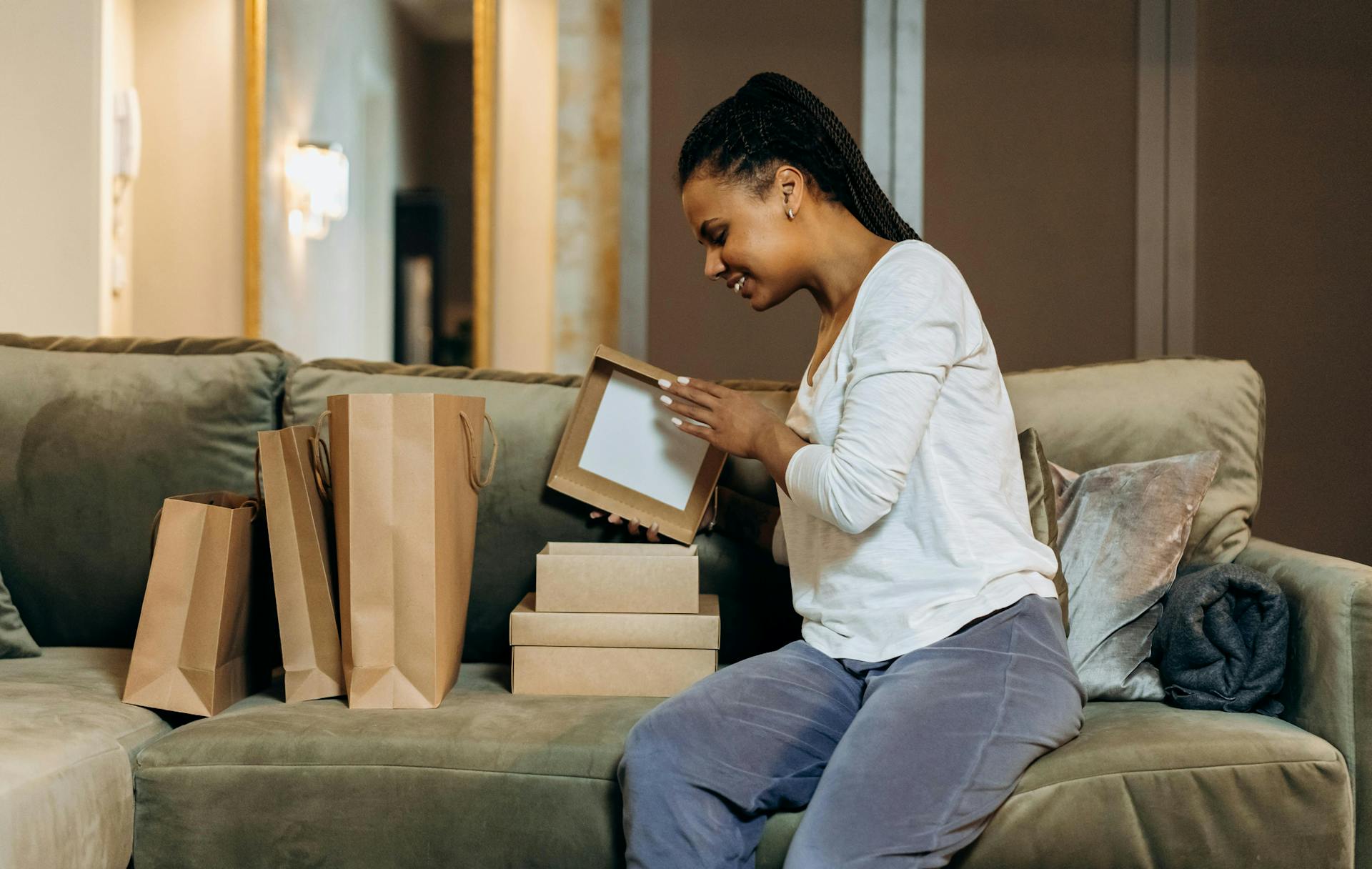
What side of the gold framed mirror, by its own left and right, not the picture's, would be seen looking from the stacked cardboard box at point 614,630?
front

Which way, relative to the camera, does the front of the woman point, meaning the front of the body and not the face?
to the viewer's left

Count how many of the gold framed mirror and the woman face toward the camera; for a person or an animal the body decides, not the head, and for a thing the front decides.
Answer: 1

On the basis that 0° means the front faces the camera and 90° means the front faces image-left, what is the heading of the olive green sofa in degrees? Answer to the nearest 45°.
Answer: approximately 0°

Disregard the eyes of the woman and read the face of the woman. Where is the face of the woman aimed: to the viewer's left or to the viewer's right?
to the viewer's left
